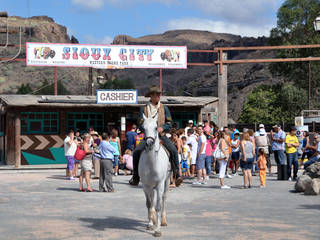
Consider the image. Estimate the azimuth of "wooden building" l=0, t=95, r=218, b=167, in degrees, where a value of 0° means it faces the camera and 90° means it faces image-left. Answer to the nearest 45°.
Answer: approximately 0°

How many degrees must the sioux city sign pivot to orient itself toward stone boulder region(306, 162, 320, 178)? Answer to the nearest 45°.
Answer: approximately 45° to its left

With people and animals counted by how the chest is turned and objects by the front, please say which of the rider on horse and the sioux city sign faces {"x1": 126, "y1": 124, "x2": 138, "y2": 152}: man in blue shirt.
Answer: the sioux city sign

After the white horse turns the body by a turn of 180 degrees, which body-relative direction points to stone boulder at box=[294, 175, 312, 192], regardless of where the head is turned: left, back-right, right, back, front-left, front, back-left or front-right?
front-right

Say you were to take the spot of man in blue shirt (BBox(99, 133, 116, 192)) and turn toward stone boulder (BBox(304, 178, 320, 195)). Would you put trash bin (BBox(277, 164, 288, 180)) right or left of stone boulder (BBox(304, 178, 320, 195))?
left

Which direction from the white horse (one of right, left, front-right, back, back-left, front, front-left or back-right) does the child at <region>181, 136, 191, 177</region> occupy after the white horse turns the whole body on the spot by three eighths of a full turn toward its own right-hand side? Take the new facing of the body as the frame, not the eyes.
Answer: front-right

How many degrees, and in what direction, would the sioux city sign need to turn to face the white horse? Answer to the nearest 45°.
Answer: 0° — it already faces it
